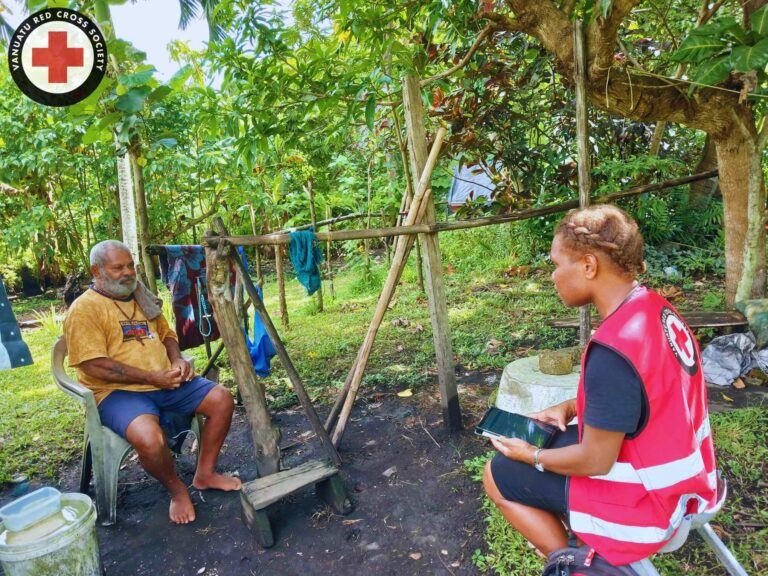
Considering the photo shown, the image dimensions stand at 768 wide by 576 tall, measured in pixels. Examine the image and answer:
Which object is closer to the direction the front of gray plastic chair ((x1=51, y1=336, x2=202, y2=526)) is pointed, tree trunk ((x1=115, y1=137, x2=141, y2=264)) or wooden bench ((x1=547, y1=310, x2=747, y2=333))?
the wooden bench

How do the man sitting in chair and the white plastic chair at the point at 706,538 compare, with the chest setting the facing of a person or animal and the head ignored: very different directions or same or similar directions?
very different directions

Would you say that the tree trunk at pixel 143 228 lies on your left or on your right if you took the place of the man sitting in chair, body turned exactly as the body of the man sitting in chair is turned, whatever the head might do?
on your left

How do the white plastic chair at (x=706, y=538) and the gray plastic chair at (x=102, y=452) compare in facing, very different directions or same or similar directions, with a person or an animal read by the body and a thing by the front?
very different directions

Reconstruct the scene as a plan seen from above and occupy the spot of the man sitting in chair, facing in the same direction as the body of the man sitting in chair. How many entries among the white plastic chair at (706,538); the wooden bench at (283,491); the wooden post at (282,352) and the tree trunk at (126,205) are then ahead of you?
3

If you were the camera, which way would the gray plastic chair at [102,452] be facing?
facing the viewer and to the right of the viewer

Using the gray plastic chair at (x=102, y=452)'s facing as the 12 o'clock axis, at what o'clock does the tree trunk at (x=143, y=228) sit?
The tree trunk is roughly at 8 o'clock from the gray plastic chair.

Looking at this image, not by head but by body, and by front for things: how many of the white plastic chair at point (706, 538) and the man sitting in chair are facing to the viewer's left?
1

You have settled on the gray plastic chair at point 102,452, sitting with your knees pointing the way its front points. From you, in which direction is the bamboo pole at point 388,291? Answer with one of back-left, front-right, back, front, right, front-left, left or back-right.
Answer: front-left

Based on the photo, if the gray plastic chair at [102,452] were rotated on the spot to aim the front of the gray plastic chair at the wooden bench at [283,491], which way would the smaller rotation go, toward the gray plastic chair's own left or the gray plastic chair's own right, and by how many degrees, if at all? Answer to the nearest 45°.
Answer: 0° — it already faces it

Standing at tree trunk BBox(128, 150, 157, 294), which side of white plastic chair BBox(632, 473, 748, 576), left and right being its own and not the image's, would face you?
front

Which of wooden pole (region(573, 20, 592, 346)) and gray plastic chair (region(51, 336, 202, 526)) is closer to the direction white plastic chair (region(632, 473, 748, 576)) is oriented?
the gray plastic chair

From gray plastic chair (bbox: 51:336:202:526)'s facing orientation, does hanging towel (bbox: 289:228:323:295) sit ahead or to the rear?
ahead

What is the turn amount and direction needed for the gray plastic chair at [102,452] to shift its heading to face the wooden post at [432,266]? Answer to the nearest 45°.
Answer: approximately 45° to its left

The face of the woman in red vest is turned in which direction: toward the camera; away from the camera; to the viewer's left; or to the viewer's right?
to the viewer's left

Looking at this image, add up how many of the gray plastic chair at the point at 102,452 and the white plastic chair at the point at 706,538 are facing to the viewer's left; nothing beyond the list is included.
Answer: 1

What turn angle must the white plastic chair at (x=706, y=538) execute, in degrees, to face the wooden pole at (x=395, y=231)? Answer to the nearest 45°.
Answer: approximately 45° to its right

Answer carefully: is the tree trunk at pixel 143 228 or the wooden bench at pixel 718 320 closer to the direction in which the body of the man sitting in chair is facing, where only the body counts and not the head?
the wooden bench

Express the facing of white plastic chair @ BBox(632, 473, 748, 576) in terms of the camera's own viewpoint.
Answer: facing to the left of the viewer
